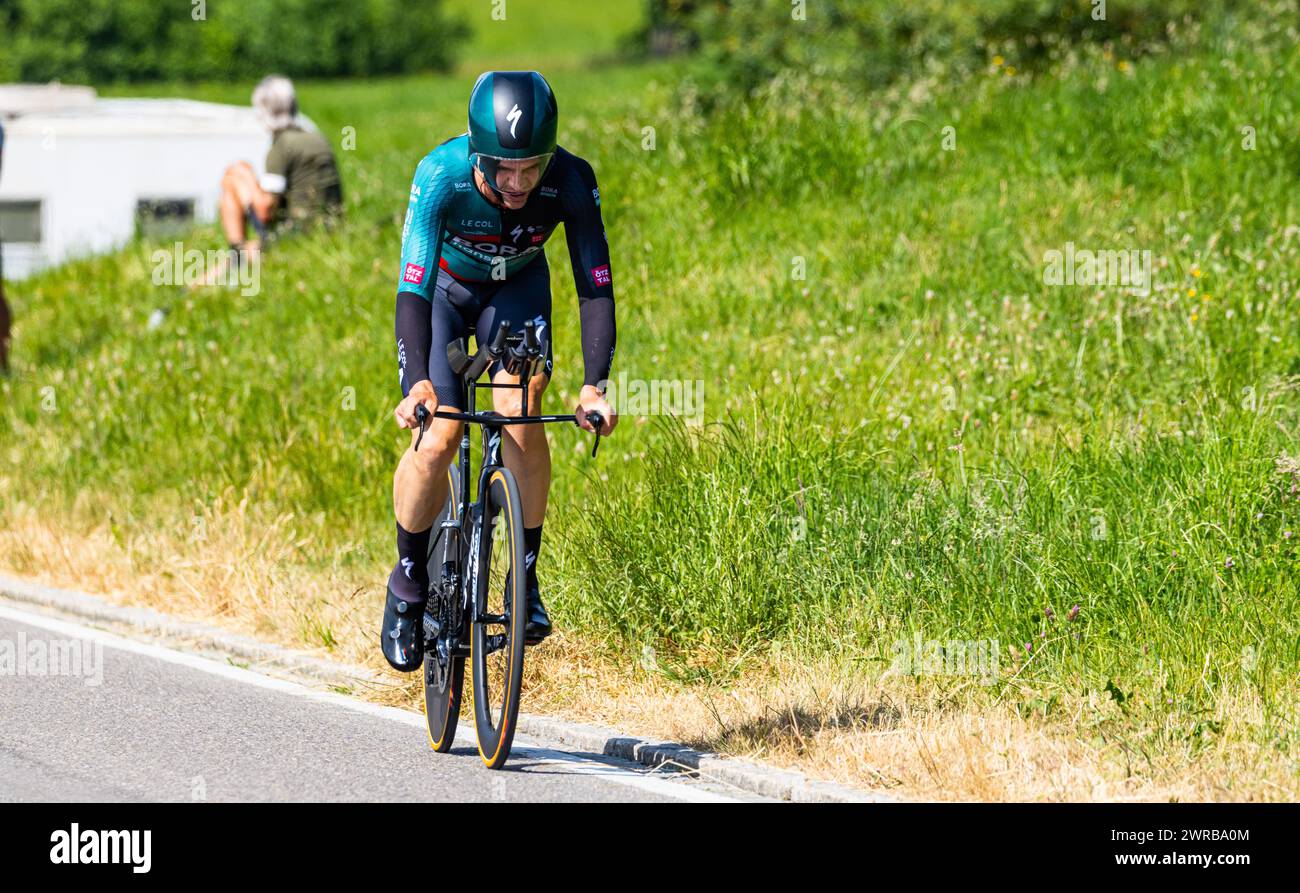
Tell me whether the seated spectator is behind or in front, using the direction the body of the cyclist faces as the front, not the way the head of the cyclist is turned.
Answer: behind

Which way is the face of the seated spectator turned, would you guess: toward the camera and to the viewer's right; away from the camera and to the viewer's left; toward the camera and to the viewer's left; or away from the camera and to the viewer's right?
away from the camera and to the viewer's left

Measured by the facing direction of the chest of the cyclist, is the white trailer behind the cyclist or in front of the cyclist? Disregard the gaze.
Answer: behind

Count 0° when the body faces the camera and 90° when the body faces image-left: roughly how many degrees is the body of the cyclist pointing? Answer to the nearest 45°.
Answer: approximately 0°
